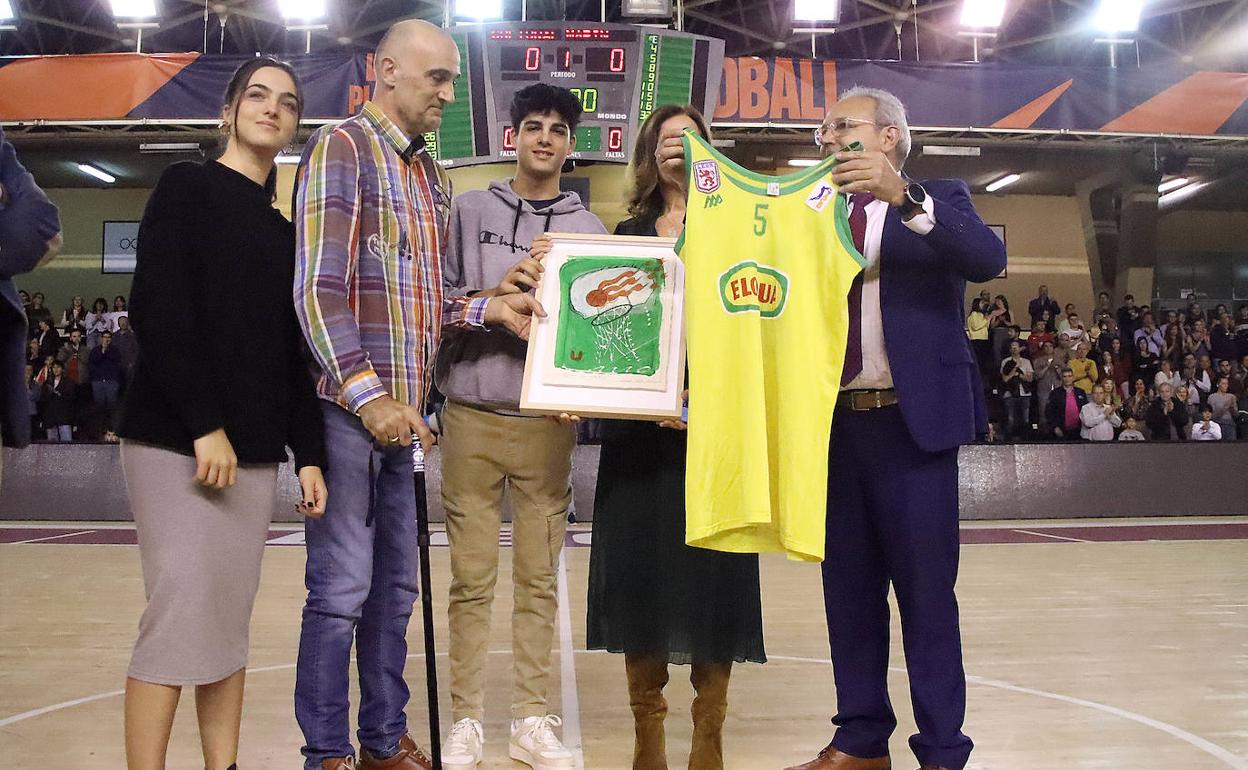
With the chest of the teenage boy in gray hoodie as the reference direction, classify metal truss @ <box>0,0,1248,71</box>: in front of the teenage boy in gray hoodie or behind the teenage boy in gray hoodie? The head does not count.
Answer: behind

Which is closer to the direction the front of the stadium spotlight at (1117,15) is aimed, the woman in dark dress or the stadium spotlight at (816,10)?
the woman in dark dress

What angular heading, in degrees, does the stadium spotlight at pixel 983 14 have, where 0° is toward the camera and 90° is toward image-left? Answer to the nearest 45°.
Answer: approximately 0°

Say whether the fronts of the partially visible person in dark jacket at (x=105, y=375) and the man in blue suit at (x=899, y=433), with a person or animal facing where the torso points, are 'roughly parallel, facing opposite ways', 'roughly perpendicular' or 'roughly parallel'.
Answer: roughly perpendicular

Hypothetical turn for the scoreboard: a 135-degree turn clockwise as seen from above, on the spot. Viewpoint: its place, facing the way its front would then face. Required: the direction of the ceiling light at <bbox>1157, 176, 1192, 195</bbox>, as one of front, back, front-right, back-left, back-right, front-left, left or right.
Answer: right

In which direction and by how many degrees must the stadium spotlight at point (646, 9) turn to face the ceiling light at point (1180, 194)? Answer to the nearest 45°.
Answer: approximately 135° to its left
